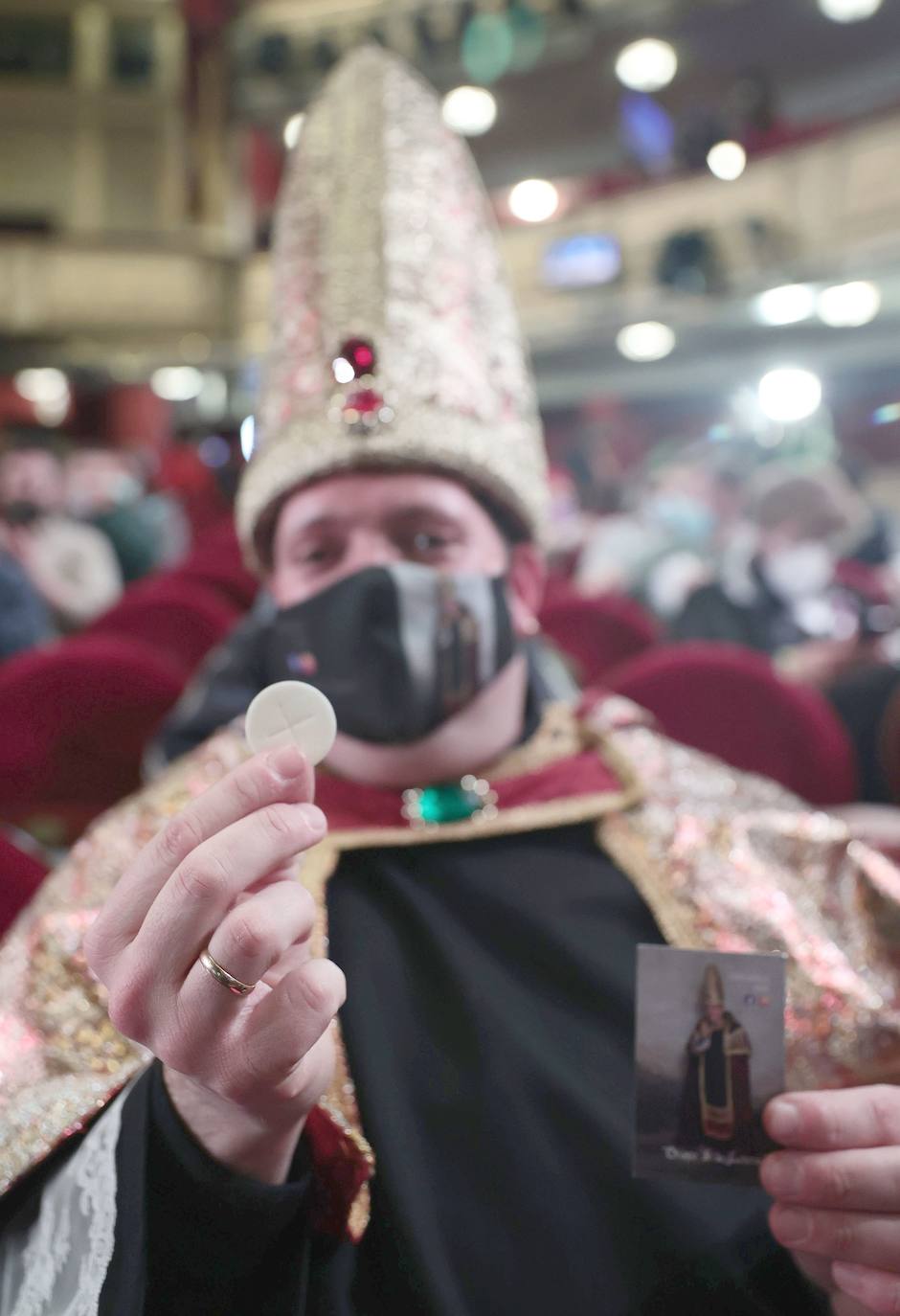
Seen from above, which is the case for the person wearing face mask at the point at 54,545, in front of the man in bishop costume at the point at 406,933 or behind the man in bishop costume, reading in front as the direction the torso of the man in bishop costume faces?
behind

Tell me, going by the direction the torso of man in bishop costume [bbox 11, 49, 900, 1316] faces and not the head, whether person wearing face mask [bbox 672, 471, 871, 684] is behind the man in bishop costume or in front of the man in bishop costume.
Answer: behind

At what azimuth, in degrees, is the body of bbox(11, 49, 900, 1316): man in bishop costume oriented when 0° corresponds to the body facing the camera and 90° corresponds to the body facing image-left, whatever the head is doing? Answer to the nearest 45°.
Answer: approximately 0°

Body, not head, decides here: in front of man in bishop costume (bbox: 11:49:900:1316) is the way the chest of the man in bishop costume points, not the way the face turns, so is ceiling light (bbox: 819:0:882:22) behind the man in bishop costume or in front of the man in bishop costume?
behind
